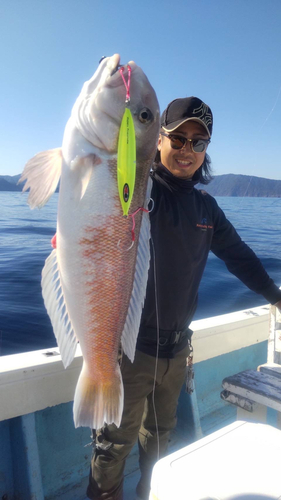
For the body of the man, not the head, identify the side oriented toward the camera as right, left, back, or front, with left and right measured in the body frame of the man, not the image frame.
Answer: front

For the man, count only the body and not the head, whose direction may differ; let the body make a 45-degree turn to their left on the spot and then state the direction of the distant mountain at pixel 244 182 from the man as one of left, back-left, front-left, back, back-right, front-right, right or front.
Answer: back-left
